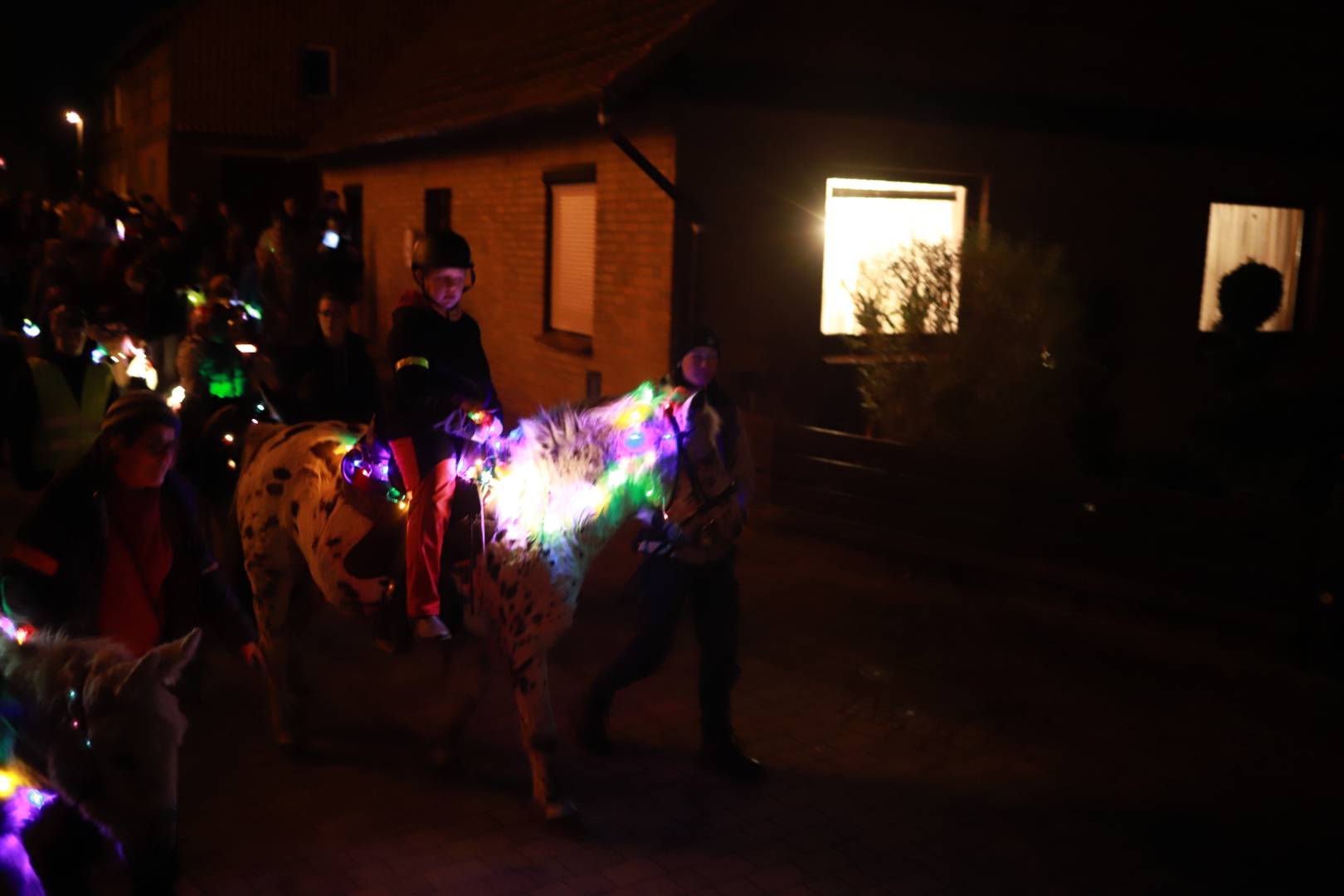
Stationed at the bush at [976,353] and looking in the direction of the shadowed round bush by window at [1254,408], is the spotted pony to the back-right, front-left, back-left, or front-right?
back-right

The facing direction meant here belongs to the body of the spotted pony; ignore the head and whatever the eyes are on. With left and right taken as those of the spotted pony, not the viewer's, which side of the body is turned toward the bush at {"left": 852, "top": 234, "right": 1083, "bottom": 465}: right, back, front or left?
left

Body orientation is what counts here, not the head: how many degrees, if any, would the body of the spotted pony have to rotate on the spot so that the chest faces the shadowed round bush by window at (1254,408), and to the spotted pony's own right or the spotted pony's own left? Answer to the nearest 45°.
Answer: approximately 90° to the spotted pony's own left

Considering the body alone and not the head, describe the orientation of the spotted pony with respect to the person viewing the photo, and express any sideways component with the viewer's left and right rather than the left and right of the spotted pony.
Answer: facing the viewer and to the right of the viewer
